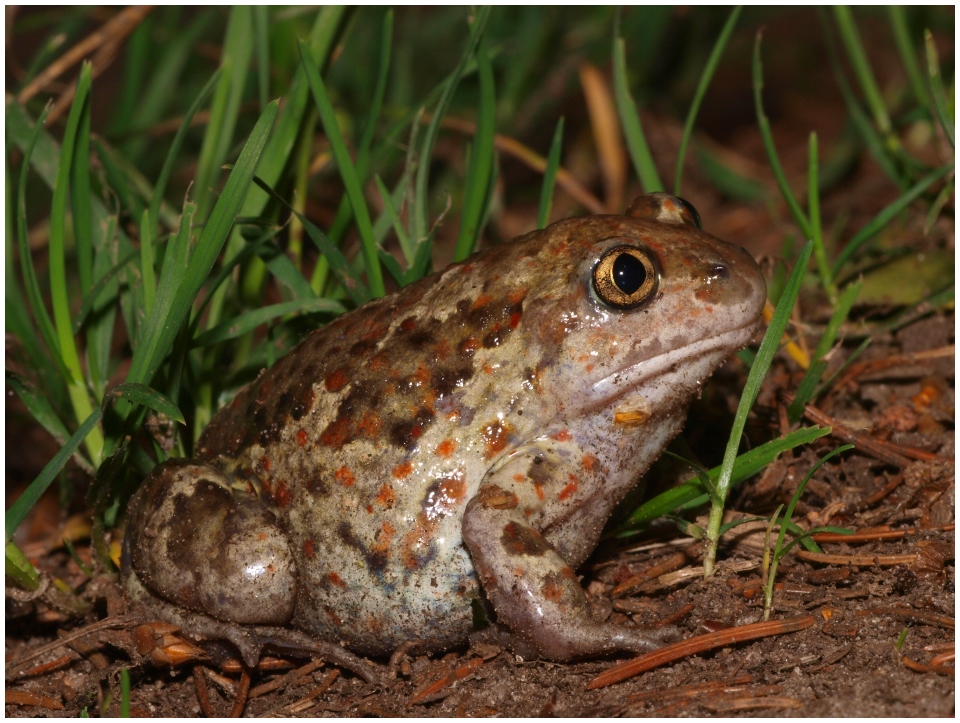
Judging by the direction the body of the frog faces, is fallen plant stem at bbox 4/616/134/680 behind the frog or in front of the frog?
behind

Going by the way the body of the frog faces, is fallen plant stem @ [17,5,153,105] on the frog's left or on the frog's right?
on the frog's left

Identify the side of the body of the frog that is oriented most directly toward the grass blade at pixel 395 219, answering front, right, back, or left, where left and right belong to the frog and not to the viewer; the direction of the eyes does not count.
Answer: left

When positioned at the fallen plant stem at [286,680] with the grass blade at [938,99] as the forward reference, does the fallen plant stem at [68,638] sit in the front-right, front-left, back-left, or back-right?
back-left

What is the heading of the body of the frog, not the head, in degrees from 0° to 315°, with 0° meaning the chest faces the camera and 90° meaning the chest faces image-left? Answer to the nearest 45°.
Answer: approximately 270°

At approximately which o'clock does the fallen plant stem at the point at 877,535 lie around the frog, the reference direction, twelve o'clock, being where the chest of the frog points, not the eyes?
The fallen plant stem is roughly at 12 o'clock from the frog.
